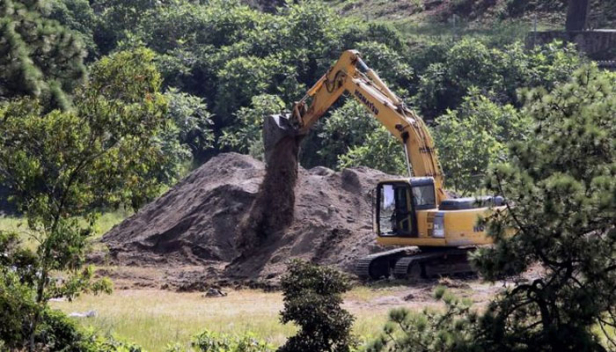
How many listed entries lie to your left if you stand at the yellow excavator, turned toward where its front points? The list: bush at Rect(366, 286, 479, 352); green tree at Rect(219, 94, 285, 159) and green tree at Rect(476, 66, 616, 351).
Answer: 2

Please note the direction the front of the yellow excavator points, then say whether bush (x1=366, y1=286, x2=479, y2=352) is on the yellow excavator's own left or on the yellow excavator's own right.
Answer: on the yellow excavator's own left

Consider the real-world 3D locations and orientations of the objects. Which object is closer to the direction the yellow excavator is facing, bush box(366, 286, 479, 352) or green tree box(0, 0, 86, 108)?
the green tree

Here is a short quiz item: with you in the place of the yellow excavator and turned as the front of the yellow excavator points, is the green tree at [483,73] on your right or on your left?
on your right

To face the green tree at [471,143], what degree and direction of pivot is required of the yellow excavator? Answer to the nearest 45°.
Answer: approximately 90° to its right

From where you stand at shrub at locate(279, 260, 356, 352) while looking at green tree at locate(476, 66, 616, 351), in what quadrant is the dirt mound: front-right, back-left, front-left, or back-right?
back-left

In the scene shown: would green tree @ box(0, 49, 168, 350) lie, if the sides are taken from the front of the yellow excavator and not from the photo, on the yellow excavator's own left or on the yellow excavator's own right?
on the yellow excavator's own left

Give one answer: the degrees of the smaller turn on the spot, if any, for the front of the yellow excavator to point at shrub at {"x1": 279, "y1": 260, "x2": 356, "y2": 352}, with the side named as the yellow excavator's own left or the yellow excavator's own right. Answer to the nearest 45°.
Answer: approximately 90° to the yellow excavator's own left

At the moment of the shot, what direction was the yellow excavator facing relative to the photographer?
facing to the left of the viewer
